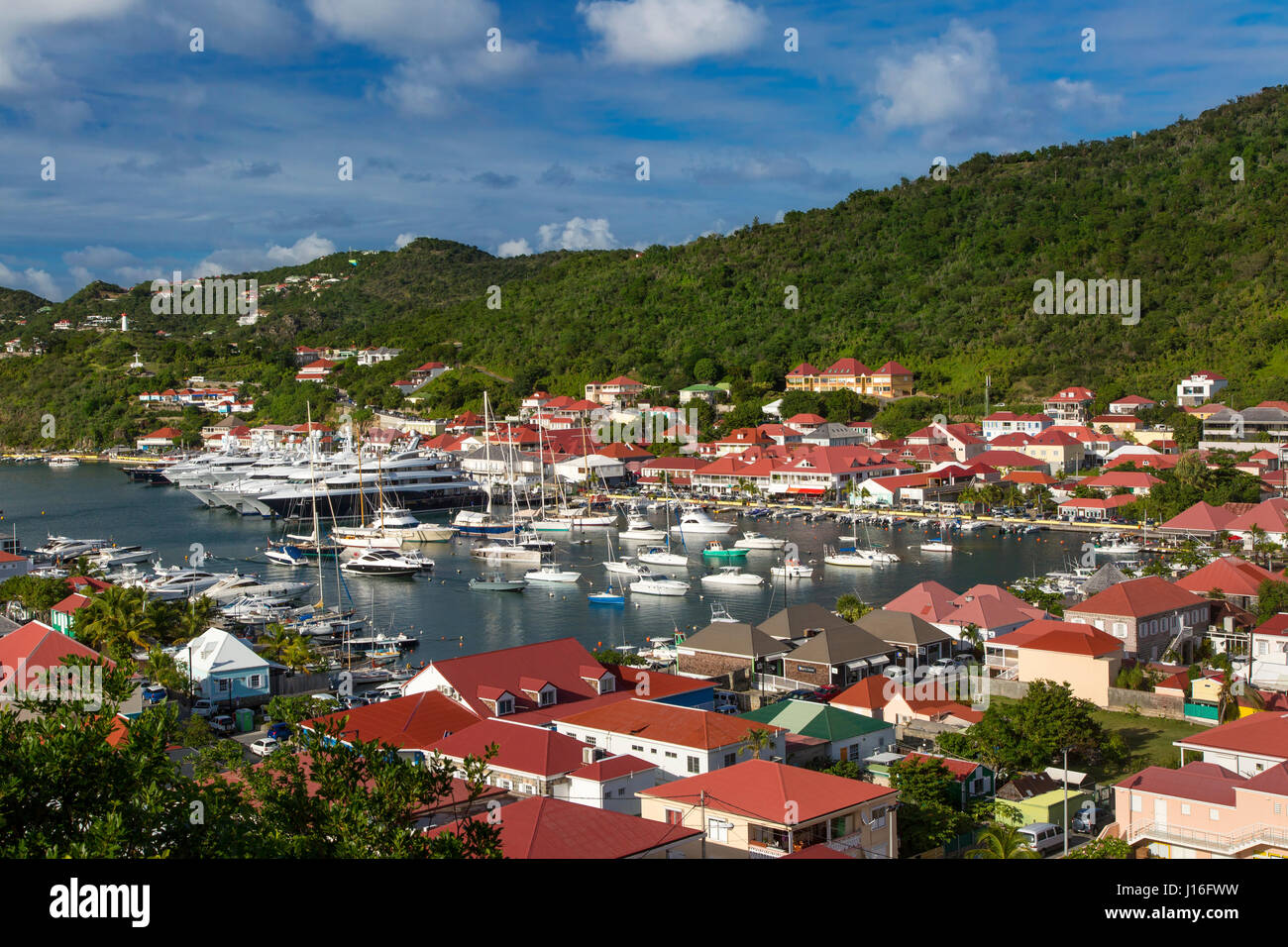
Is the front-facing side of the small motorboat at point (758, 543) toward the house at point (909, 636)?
no

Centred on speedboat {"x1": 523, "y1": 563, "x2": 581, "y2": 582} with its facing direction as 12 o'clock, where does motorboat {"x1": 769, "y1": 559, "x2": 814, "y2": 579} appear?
motorboat {"x1": 769, "y1": 559, "x2": 814, "y2": 579} is roughly at 12 o'clock from speedboat {"x1": 523, "y1": 563, "x2": 581, "y2": 582}.

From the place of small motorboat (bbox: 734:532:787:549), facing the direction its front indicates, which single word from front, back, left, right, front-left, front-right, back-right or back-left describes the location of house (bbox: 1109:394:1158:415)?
front-left

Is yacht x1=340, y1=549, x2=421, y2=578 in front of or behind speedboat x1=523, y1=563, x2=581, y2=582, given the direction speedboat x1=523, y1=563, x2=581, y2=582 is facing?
behind

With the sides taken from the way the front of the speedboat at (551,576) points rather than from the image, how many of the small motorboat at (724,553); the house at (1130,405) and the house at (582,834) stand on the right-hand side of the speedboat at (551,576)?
1

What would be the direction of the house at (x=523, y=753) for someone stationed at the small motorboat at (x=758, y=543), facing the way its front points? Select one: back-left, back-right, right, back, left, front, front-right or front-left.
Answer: right
